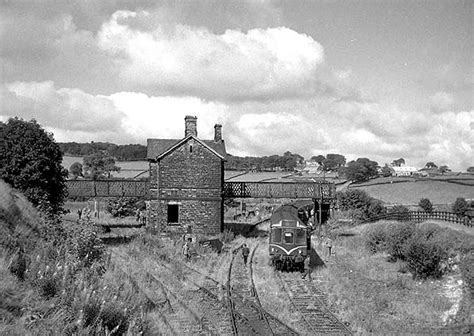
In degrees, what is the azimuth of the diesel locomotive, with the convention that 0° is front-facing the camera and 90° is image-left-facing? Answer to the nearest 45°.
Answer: approximately 0°

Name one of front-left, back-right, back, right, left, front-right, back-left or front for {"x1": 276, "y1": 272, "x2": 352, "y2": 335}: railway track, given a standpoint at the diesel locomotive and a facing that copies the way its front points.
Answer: front

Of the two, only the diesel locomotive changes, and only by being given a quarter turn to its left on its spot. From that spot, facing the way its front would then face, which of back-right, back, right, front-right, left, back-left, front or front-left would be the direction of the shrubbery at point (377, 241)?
front-left

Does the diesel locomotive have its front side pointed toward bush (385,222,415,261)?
no

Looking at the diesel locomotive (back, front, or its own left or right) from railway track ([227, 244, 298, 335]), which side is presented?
front

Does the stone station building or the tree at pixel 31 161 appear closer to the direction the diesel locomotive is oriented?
the tree

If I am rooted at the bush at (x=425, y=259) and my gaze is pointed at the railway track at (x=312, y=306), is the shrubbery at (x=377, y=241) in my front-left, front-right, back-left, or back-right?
back-right

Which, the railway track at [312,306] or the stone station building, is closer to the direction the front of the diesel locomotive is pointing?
the railway track

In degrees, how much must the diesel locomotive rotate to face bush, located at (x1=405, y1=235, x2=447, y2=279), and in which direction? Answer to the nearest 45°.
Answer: approximately 90° to its left

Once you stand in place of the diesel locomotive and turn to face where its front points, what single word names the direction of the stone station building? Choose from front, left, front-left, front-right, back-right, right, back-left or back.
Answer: back-right

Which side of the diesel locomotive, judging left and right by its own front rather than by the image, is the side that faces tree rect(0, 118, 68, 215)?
right

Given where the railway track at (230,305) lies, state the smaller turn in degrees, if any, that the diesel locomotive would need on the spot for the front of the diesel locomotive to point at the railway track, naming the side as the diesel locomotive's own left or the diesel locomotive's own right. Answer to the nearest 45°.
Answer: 0° — it already faces it
